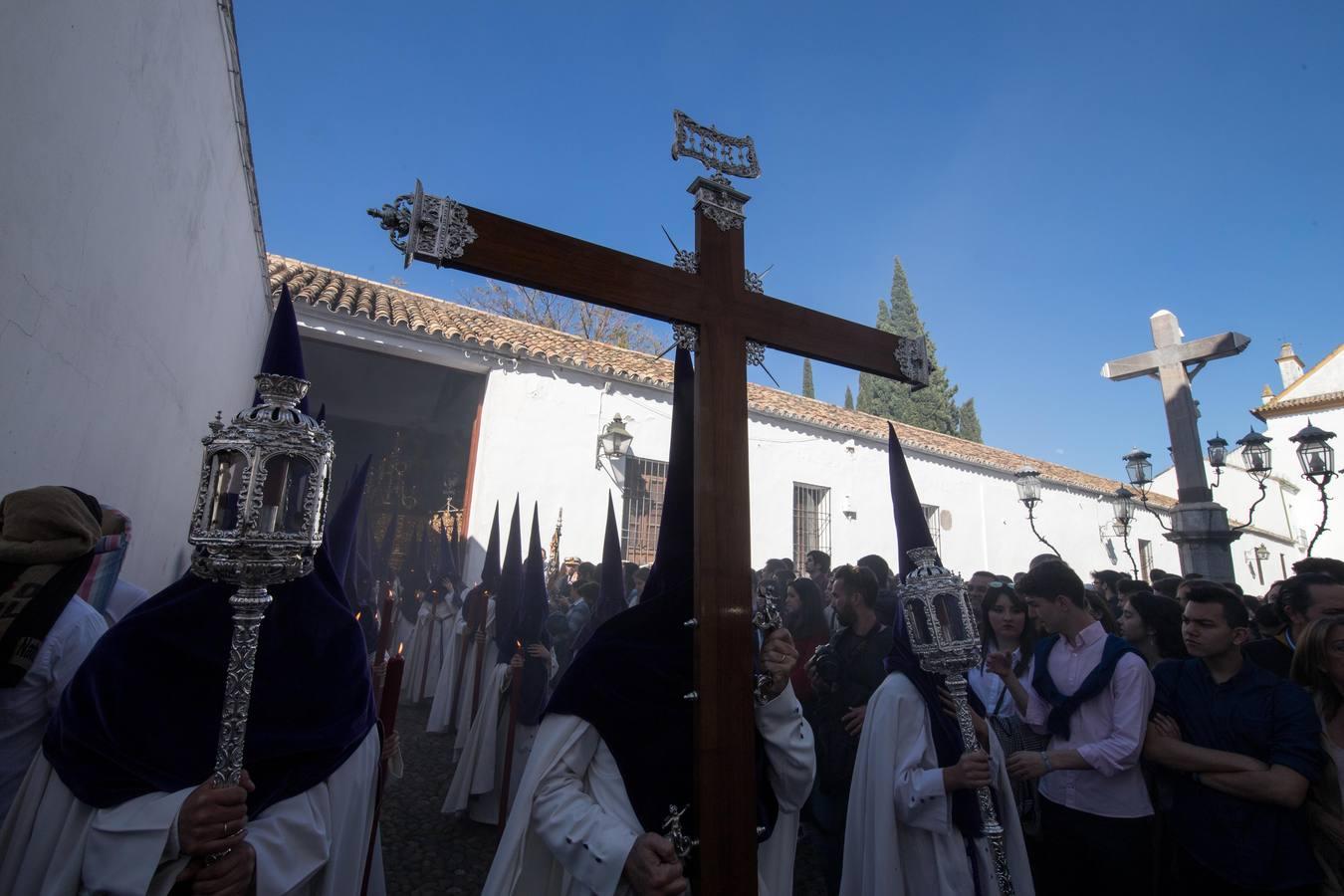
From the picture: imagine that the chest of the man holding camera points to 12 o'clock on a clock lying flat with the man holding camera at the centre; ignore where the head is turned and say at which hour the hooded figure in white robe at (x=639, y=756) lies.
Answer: The hooded figure in white robe is roughly at 11 o'clock from the man holding camera.

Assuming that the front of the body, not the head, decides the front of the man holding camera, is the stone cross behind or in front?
behind

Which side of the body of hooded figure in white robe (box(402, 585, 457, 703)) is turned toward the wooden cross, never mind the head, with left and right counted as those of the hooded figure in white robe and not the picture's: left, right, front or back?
front

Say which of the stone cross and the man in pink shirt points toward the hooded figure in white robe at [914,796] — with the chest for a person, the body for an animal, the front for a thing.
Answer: the man in pink shirt

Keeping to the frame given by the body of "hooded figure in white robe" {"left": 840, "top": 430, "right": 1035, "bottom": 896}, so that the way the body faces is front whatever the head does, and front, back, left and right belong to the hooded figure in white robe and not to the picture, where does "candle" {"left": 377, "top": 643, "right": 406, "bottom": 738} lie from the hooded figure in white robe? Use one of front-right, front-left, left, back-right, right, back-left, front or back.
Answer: right

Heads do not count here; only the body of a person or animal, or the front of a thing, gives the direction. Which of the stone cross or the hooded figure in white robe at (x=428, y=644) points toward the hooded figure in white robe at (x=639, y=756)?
the hooded figure in white robe at (x=428, y=644)
